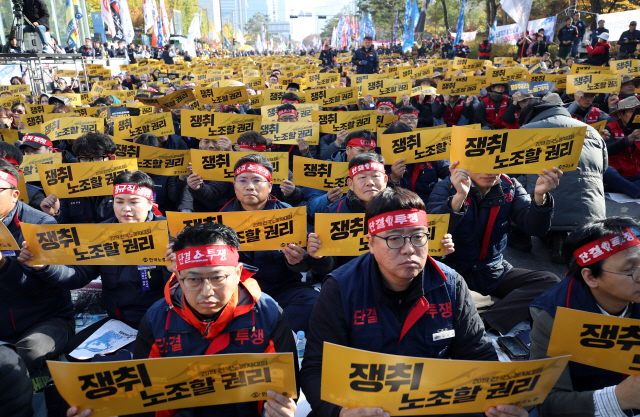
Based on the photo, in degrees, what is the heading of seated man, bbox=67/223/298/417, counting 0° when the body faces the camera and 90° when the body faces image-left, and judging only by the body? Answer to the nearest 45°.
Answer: approximately 0°

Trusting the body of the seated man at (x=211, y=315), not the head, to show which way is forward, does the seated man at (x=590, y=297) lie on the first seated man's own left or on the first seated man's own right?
on the first seated man's own left

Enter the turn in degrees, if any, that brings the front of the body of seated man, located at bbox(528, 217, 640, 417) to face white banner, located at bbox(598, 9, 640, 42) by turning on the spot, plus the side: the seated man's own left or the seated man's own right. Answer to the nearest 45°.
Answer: approximately 135° to the seated man's own left

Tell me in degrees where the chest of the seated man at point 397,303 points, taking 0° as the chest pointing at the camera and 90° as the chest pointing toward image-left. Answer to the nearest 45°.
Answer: approximately 0°

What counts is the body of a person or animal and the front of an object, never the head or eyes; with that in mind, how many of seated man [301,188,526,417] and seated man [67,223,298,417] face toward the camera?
2

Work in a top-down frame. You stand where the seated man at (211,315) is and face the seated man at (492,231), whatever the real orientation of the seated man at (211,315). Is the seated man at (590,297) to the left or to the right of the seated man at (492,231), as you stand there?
right
